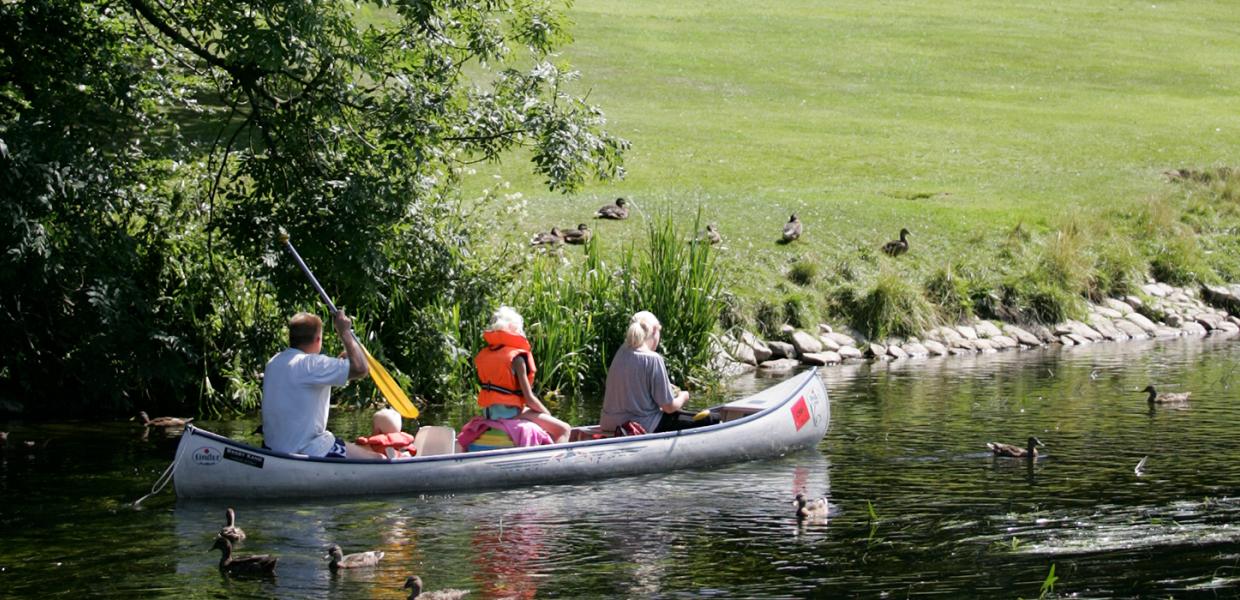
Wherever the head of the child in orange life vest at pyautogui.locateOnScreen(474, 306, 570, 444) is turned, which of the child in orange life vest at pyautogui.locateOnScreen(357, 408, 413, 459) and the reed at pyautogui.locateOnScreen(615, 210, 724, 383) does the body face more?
the reed

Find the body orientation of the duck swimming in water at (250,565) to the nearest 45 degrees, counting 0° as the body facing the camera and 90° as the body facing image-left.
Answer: approximately 90°

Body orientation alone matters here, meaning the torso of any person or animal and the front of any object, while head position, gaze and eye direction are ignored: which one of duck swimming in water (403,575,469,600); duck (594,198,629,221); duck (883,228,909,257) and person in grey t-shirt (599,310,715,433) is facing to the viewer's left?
the duck swimming in water

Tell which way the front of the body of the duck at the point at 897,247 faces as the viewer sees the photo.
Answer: to the viewer's right

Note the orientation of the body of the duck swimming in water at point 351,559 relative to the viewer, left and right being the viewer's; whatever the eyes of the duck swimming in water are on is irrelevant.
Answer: facing to the left of the viewer

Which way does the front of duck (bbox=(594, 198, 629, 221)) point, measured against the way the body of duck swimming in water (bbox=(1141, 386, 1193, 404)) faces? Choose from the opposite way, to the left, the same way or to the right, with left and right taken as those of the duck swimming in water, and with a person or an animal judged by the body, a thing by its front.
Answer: the opposite way

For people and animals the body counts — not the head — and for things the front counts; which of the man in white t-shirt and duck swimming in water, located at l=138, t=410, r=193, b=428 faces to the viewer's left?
the duck swimming in water

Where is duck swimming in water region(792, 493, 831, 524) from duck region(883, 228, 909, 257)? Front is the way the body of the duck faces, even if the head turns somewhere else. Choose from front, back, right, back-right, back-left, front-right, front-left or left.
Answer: right

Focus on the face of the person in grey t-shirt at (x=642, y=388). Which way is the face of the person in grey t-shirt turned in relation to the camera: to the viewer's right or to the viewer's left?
to the viewer's right

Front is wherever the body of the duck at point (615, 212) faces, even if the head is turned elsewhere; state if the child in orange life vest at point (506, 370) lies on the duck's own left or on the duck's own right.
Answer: on the duck's own right

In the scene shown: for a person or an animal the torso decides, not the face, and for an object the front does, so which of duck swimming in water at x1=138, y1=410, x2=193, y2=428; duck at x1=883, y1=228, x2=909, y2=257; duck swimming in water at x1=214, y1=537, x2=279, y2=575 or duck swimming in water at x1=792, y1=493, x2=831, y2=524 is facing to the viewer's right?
the duck

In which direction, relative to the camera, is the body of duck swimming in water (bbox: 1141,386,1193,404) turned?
to the viewer's left

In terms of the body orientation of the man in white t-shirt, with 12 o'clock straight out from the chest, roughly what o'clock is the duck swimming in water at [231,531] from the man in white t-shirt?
The duck swimming in water is roughly at 5 o'clock from the man in white t-shirt.
